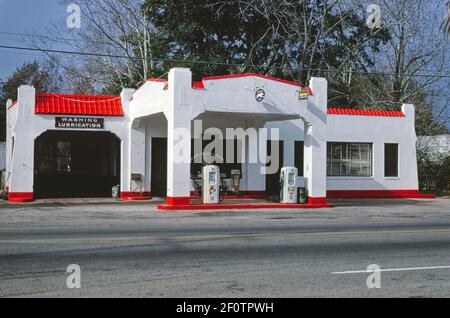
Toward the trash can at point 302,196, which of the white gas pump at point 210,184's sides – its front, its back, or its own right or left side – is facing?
left

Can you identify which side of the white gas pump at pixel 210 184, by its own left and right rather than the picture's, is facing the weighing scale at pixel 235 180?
back

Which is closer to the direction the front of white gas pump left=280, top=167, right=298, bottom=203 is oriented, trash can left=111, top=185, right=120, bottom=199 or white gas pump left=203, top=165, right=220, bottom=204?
the white gas pump

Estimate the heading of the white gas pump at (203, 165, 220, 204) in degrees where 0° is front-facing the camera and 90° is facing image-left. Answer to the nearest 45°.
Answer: approximately 0°

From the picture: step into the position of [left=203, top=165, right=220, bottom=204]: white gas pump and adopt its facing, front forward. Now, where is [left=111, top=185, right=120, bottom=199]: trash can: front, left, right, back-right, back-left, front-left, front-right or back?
back-right

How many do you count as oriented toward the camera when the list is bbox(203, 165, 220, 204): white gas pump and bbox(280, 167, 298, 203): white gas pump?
2

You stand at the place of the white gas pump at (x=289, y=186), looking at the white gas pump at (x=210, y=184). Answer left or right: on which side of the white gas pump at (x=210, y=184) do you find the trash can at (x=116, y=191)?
right
